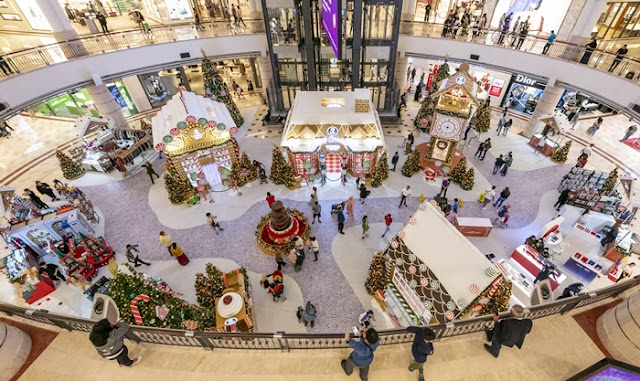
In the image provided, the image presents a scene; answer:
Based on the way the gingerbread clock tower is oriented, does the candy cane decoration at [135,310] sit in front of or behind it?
in front

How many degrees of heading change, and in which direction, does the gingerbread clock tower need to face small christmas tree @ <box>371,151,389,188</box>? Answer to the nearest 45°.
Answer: approximately 45° to its right

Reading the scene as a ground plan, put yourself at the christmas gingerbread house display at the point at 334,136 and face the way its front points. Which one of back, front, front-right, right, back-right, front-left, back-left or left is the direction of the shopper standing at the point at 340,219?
front

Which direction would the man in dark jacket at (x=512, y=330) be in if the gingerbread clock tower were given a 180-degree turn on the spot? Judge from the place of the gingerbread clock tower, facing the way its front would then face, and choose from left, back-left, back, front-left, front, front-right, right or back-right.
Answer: back

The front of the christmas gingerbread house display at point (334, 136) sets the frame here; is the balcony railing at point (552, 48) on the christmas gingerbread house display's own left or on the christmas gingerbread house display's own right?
on the christmas gingerbread house display's own left

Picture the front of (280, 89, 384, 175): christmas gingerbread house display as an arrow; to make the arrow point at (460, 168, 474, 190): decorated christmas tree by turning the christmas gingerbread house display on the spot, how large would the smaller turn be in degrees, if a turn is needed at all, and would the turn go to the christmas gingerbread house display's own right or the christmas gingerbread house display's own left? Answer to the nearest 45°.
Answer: approximately 90° to the christmas gingerbread house display's own left

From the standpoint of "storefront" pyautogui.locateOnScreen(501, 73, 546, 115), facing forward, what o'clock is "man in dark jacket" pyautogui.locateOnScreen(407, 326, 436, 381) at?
The man in dark jacket is roughly at 12 o'clock from the storefront.

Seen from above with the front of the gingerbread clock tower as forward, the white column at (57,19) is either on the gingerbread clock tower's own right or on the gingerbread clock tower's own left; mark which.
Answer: on the gingerbread clock tower's own right

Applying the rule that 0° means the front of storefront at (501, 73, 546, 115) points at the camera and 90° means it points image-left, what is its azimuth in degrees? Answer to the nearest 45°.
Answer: approximately 0°

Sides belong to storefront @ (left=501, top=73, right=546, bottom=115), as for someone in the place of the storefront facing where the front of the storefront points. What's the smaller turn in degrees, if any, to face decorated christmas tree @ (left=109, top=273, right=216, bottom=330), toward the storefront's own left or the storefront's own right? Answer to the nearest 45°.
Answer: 0° — it already faces it

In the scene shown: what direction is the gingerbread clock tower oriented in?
toward the camera

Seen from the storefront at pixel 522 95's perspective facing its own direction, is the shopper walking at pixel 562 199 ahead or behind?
ahead

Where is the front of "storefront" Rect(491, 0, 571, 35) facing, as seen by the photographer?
facing the viewer
